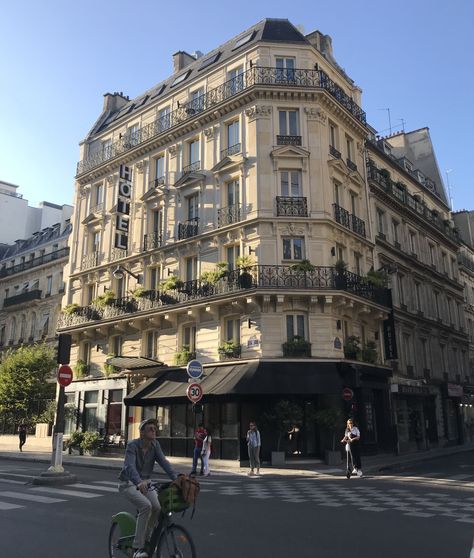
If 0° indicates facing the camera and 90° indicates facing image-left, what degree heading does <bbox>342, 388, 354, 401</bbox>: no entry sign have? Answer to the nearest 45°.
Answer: approximately 0°

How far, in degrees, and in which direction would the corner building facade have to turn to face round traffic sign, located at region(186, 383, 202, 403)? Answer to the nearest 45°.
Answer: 0° — it already faces it

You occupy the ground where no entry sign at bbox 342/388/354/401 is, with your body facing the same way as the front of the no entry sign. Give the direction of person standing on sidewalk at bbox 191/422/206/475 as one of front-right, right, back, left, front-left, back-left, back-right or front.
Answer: front-right

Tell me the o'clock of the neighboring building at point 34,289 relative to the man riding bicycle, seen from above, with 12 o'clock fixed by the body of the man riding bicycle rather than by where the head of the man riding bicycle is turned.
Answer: The neighboring building is roughly at 7 o'clock from the man riding bicycle.

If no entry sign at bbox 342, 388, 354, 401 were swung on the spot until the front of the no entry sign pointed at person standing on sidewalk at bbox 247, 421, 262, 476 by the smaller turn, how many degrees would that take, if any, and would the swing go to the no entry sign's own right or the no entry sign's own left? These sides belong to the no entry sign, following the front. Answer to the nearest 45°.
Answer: approximately 45° to the no entry sign's own right

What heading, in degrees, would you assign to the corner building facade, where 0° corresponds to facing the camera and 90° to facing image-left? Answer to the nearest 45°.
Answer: approximately 0°

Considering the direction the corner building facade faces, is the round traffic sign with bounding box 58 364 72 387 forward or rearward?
forward

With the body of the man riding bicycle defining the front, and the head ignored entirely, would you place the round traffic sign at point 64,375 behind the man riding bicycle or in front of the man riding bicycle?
behind

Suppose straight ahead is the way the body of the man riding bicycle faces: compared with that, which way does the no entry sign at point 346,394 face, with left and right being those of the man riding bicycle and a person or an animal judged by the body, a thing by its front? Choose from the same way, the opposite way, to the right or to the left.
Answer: to the right

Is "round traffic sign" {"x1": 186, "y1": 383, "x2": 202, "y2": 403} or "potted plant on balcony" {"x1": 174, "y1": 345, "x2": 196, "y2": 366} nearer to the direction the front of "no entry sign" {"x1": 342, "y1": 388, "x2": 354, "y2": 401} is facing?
the round traffic sign

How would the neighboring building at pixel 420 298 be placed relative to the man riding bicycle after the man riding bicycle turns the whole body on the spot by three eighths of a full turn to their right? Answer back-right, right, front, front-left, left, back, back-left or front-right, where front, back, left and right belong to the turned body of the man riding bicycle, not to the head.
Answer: back-right

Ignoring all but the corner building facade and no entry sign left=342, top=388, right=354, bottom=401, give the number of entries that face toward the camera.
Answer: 2

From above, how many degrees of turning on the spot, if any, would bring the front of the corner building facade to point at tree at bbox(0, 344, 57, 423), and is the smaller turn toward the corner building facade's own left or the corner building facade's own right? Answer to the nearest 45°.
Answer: approximately 135° to the corner building facade's own right
